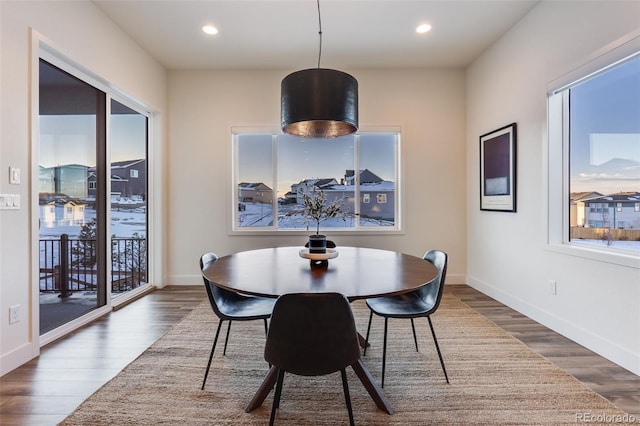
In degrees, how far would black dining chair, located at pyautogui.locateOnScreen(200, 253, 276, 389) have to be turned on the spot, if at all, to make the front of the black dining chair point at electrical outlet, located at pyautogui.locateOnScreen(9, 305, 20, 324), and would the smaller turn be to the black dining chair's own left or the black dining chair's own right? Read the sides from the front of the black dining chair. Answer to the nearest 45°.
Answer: approximately 180°

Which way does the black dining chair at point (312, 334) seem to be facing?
away from the camera

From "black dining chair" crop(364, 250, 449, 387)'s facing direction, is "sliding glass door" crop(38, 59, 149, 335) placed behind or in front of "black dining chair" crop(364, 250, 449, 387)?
in front

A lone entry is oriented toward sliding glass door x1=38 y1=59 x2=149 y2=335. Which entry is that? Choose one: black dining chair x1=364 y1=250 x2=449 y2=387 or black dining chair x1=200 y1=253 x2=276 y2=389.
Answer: black dining chair x1=364 y1=250 x2=449 y2=387

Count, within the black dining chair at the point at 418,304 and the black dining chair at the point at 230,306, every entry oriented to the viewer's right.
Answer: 1

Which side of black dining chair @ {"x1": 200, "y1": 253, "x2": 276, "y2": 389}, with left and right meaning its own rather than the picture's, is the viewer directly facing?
right

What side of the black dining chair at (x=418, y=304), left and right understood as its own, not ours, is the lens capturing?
left

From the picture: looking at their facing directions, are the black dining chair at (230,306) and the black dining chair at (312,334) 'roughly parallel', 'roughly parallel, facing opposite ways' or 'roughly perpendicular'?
roughly perpendicular

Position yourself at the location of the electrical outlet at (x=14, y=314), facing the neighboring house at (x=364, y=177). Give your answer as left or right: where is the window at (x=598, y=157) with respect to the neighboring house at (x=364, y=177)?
right

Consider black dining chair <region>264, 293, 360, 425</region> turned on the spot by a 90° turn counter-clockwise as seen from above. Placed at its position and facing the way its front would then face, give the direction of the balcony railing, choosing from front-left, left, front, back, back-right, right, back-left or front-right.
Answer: front-right

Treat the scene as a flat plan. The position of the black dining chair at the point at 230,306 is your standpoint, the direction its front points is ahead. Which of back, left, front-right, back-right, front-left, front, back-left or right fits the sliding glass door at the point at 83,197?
back-left

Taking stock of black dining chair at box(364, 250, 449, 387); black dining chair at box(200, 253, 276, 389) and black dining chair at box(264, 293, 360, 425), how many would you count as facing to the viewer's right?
1

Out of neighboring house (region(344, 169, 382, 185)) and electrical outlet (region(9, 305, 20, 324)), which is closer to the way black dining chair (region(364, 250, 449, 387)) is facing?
the electrical outlet

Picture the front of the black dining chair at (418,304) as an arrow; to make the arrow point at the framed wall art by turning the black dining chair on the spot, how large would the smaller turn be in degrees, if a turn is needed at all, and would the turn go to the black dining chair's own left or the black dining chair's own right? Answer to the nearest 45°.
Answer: approximately 135° to the black dining chair's own right
